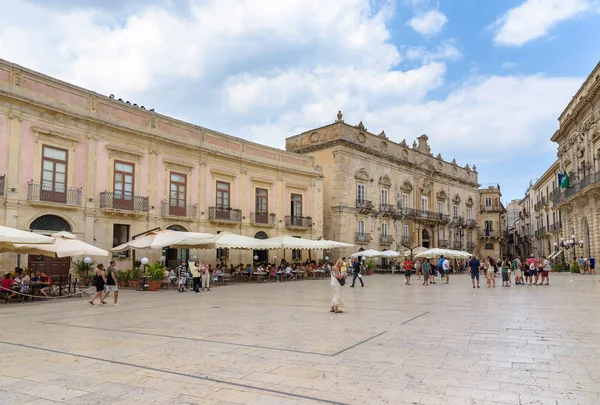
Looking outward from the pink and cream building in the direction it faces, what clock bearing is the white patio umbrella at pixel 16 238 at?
The white patio umbrella is roughly at 2 o'clock from the pink and cream building.

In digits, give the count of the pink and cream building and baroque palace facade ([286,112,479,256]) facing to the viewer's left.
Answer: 0

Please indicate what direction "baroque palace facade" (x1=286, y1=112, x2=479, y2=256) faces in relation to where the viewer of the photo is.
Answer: facing the viewer and to the right of the viewer

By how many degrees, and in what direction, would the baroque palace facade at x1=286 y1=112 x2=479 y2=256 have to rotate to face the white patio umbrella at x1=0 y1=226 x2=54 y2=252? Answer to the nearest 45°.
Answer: approximately 45° to its right

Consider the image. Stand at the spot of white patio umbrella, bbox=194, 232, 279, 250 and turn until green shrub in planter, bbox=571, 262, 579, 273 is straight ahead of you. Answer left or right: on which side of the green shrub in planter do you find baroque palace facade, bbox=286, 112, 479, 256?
left

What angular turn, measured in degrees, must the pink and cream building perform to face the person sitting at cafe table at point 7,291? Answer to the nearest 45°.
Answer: approximately 45° to its right

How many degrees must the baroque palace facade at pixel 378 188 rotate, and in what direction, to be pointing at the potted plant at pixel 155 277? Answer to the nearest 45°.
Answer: approximately 45° to its right

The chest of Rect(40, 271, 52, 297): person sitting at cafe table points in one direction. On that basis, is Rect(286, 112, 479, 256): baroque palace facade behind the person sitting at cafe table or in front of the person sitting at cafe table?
behind

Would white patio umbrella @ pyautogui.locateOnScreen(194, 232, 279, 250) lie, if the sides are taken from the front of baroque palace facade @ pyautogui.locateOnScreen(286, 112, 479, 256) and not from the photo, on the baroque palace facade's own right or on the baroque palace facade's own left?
on the baroque palace facade's own right
